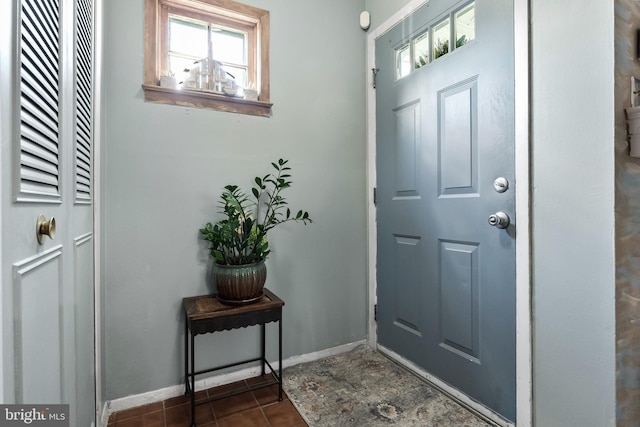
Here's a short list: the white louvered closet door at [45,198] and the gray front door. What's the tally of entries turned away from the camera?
0

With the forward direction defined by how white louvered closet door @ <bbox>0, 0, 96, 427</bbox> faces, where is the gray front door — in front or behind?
in front

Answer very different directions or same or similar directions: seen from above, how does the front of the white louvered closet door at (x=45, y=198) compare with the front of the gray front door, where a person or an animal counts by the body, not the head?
very different directions

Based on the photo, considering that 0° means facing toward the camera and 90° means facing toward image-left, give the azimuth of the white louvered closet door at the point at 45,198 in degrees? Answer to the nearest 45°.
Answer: approximately 315°

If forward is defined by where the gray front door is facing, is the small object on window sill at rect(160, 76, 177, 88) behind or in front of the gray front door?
in front

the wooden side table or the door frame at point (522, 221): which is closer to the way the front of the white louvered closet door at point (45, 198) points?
the door frame

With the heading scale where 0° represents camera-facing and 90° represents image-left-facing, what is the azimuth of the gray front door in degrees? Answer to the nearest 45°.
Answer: approximately 45°

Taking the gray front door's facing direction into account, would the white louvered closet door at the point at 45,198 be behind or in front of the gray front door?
in front

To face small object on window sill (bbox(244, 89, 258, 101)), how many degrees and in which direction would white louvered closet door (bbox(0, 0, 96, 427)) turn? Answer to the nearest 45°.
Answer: approximately 90° to its left

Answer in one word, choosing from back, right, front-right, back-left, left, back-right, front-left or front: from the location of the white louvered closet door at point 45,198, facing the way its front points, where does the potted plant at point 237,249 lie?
left

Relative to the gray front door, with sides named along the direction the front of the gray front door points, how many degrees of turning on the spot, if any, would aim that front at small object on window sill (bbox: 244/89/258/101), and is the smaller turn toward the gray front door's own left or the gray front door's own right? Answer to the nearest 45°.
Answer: approximately 45° to the gray front door's own right
